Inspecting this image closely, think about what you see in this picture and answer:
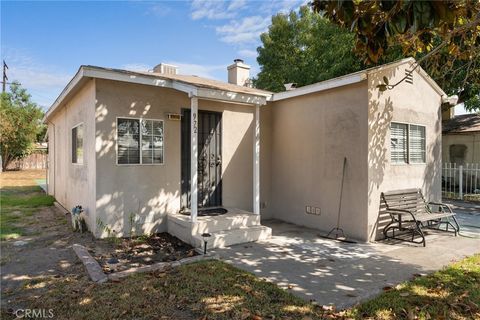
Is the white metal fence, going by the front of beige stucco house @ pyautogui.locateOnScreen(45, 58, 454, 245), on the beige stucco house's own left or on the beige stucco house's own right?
on the beige stucco house's own left

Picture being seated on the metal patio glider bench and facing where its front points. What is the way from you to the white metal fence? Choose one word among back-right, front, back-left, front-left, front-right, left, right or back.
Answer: back-left

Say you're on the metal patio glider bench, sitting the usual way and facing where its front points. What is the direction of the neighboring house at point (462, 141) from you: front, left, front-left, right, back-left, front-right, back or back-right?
back-left

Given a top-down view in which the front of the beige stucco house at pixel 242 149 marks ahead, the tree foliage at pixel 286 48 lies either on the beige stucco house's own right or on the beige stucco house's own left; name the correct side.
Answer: on the beige stucco house's own left

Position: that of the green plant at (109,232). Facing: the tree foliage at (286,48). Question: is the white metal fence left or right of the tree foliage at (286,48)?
right

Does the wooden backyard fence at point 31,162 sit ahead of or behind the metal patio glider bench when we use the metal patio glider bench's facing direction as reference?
behind

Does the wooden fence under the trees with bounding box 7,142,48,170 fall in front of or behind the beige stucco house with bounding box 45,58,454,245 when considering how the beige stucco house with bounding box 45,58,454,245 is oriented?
behind
